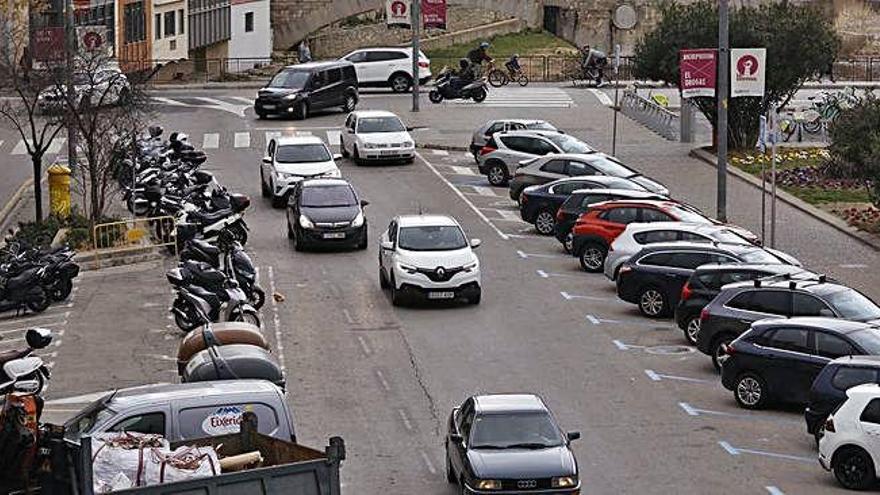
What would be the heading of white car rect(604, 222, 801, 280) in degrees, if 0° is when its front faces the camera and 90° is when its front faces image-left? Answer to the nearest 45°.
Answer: approximately 270°

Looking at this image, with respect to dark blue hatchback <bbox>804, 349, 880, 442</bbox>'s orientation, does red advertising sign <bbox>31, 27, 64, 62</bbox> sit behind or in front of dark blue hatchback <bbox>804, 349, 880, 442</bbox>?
behind

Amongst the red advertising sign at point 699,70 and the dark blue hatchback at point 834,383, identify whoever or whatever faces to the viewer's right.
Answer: the dark blue hatchback

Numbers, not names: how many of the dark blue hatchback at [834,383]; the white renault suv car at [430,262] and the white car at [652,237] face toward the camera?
1

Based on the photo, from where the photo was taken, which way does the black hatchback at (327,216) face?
toward the camera

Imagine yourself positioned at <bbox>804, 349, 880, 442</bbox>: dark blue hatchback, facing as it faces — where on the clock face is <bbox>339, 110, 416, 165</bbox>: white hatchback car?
The white hatchback car is roughly at 8 o'clock from the dark blue hatchback.

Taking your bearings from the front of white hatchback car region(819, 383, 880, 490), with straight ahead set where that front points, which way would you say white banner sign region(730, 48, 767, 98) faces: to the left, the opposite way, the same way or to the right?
to the right

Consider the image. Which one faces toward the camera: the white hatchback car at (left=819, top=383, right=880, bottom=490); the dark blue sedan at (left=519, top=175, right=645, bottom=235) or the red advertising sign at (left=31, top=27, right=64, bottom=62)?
the red advertising sign

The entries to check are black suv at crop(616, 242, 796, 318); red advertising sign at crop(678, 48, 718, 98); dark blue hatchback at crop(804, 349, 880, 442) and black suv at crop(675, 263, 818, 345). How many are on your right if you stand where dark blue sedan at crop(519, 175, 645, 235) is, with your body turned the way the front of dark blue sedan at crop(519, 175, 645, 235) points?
3

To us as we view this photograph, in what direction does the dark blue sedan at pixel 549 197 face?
facing to the right of the viewer

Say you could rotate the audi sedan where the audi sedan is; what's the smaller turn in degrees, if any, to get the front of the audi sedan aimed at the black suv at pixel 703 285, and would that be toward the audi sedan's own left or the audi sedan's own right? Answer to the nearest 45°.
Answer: approximately 180°

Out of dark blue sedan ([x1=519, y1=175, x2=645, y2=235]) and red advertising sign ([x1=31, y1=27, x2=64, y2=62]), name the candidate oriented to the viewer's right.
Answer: the dark blue sedan

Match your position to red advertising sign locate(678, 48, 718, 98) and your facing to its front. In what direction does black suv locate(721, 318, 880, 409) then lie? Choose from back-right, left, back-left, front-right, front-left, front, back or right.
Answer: front

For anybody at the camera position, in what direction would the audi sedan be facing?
facing the viewer

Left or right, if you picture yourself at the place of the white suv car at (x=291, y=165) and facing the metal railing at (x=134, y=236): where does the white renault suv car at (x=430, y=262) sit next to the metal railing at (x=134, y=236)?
left

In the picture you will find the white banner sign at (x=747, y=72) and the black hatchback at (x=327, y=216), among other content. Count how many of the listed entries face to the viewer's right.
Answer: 0

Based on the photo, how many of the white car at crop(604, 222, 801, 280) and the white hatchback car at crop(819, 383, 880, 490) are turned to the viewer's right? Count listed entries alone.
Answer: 2

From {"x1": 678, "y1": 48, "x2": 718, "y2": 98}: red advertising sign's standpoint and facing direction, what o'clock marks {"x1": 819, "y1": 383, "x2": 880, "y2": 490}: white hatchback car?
The white hatchback car is roughly at 12 o'clock from the red advertising sign.

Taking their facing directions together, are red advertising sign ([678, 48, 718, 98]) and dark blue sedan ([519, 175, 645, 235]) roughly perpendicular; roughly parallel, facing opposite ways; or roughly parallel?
roughly perpendicular

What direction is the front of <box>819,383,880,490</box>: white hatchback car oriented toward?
to the viewer's right

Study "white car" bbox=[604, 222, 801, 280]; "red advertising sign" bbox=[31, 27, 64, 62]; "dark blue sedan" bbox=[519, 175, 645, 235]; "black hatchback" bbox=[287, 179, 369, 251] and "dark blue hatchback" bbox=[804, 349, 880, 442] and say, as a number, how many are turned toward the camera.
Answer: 2

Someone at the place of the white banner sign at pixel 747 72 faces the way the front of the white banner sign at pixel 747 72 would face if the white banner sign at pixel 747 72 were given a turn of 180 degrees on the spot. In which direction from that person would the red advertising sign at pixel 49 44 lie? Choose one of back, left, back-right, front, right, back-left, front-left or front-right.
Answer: left

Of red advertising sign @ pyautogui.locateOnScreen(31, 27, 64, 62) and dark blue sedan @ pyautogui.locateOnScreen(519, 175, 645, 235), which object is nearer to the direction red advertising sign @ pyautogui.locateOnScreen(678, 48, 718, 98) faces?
the dark blue sedan

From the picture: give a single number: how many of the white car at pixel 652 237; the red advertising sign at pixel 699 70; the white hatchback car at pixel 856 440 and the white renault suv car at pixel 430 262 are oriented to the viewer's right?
2
